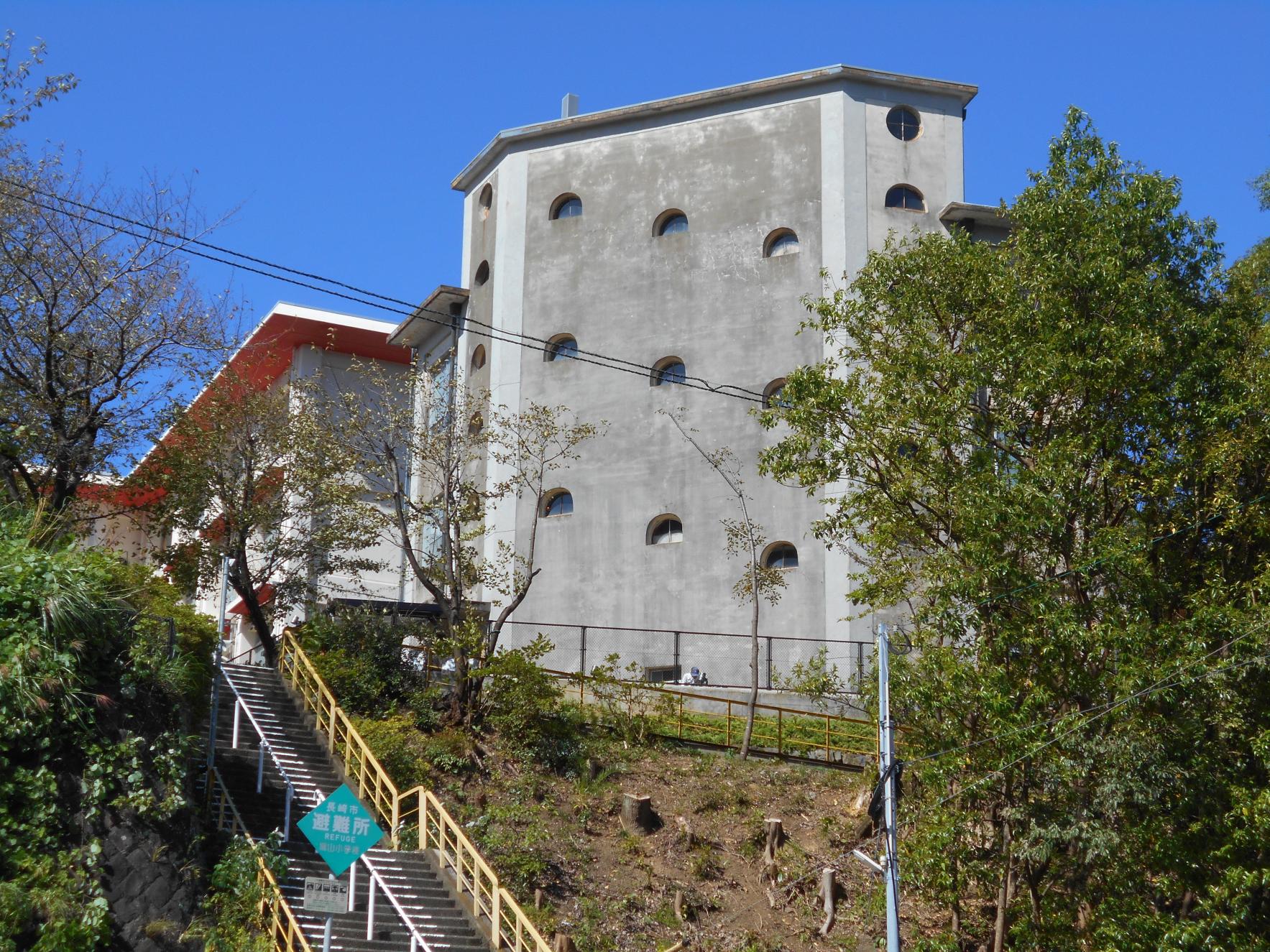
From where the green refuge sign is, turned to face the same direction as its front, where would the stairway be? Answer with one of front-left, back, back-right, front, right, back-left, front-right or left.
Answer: back

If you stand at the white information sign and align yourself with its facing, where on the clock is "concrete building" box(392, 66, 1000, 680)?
The concrete building is roughly at 7 o'clock from the white information sign.

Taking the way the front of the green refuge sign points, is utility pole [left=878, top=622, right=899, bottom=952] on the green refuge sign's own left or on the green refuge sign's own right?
on the green refuge sign's own left

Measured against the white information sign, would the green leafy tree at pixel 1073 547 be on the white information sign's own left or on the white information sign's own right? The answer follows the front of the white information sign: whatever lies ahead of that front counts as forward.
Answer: on the white information sign's own left

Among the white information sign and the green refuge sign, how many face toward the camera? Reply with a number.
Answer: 2

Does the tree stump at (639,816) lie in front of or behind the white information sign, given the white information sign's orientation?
behind

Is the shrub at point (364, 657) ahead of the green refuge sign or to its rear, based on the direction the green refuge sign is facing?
to the rear

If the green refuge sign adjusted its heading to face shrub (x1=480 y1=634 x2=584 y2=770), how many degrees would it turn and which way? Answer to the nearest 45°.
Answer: approximately 180°

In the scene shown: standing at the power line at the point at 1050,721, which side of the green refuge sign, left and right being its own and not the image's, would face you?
left

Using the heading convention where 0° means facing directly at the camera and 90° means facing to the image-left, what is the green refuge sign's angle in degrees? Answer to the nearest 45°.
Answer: approximately 0°
